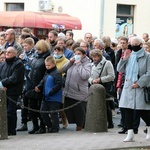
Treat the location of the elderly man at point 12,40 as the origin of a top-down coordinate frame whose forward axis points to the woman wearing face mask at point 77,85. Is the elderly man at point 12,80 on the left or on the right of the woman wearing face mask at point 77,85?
right

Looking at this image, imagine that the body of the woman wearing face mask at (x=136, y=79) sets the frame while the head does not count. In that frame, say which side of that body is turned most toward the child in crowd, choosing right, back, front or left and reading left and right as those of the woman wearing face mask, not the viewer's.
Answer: right

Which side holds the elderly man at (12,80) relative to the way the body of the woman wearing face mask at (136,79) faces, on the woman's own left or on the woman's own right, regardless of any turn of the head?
on the woman's own right

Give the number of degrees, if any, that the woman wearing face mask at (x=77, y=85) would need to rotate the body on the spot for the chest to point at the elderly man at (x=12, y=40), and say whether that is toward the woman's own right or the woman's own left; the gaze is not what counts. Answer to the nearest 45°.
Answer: approximately 90° to the woman's own right

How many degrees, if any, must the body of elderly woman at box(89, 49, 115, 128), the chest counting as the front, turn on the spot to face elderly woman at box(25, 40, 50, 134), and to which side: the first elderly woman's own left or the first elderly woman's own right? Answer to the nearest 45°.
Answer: approximately 45° to the first elderly woman's own right
